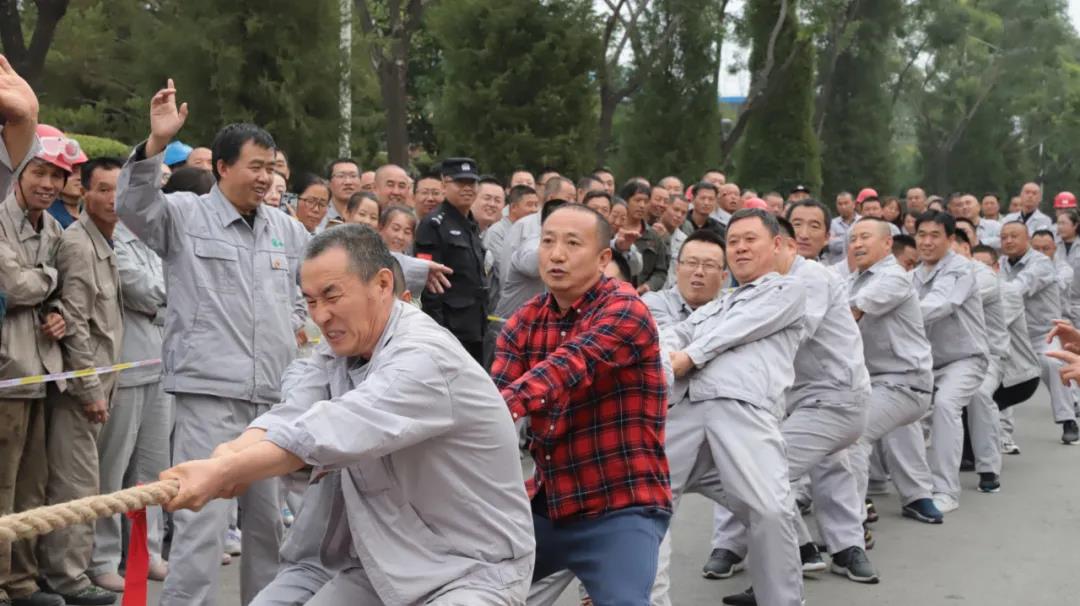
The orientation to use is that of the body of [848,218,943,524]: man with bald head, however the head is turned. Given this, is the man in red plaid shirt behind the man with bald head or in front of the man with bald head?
in front

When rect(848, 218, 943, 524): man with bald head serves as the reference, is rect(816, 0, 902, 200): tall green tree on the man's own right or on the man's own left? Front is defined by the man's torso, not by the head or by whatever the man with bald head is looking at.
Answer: on the man's own right

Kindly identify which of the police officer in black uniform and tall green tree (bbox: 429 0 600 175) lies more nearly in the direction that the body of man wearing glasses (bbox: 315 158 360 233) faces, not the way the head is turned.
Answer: the police officer in black uniform

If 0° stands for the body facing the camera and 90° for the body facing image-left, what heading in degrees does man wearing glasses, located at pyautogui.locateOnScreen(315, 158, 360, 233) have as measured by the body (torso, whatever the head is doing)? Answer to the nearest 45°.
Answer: approximately 315°

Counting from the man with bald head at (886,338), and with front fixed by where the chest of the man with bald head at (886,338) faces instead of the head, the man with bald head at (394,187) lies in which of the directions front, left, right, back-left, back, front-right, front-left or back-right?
front-right

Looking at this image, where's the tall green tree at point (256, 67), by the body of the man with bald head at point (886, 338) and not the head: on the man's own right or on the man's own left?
on the man's own right

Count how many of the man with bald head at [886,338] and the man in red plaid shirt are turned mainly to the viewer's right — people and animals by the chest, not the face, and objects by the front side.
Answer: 0

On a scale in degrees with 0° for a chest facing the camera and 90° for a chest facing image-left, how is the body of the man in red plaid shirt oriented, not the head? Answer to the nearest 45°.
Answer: approximately 45°

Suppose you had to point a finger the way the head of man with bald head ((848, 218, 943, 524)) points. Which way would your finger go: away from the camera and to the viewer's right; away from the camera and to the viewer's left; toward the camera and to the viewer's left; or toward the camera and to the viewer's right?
toward the camera and to the viewer's left
